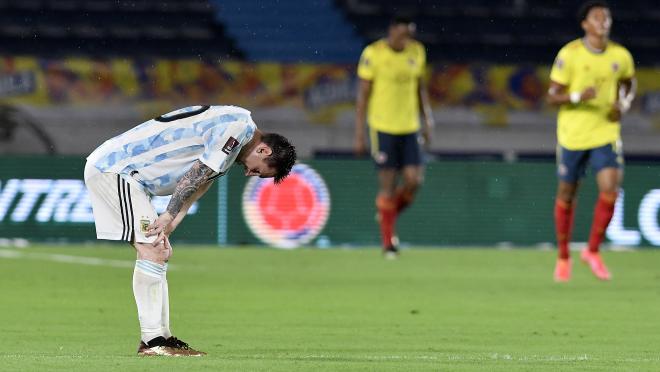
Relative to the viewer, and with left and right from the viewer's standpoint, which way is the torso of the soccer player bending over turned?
facing to the right of the viewer
